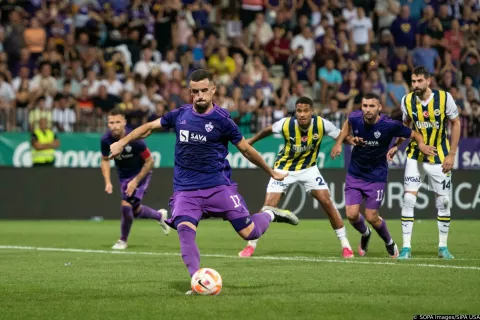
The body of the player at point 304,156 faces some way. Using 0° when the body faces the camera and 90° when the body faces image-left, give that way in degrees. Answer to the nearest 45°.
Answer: approximately 0°

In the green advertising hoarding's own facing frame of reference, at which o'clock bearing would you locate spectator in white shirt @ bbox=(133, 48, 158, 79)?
The spectator in white shirt is roughly at 7 o'clock from the green advertising hoarding.

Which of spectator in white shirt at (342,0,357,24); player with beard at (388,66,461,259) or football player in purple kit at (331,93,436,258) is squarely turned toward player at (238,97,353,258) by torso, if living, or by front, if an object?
the spectator in white shirt

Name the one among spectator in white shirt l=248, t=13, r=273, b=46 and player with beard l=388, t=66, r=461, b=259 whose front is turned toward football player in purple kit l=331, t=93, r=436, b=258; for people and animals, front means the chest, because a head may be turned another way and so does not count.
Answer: the spectator in white shirt

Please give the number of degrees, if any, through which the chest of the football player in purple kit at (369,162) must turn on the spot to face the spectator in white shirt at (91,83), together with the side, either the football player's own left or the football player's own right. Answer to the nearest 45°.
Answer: approximately 135° to the football player's own right

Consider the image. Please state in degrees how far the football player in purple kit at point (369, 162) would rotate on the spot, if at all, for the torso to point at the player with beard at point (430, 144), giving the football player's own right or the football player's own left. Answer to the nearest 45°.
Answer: approximately 90° to the football player's own left

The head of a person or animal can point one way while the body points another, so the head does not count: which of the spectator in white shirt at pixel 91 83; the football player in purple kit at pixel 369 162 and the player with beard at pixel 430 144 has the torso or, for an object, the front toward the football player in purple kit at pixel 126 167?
the spectator in white shirt

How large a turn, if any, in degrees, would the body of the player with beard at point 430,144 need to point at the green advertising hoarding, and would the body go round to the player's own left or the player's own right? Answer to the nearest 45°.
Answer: approximately 135° to the player's own right

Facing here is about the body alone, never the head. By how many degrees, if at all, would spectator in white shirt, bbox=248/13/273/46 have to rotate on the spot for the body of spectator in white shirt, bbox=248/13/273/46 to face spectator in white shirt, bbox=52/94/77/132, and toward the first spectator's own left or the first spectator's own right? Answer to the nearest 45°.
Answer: approximately 45° to the first spectator's own right

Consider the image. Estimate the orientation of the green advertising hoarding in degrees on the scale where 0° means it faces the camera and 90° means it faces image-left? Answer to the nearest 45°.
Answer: approximately 0°
